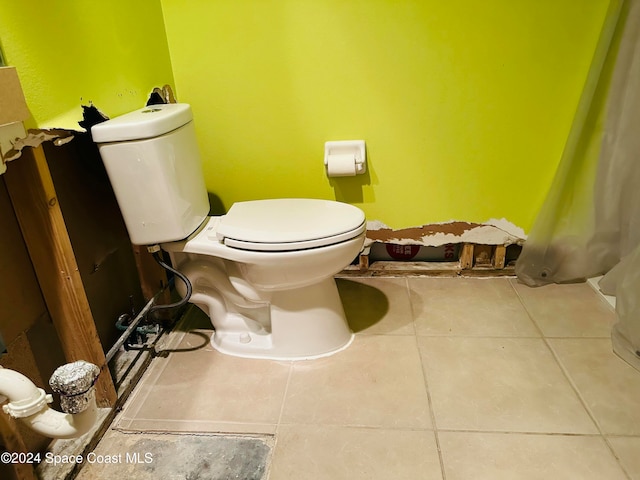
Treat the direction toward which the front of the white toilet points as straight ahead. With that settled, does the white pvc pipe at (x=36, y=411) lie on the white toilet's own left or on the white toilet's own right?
on the white toilet's own right

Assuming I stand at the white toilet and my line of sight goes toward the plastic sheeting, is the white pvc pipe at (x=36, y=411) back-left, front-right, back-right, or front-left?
back-right
